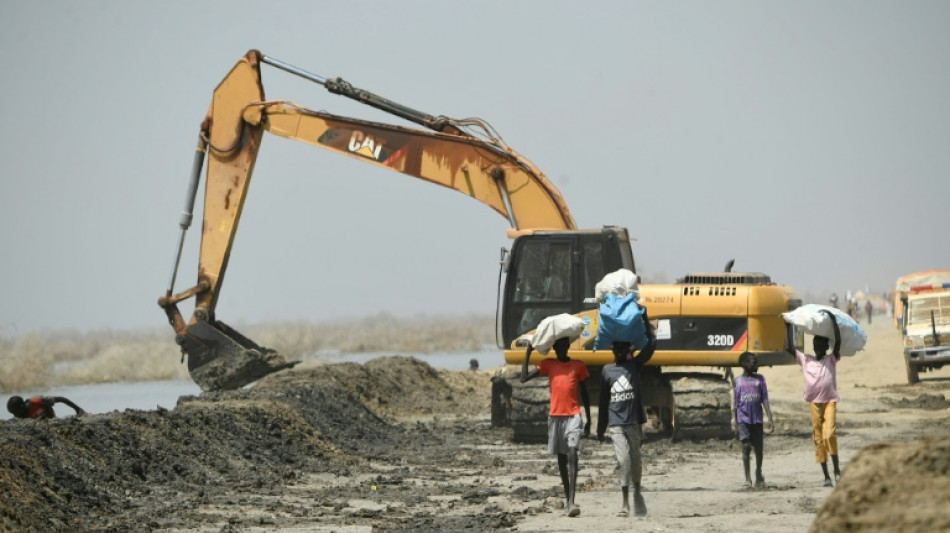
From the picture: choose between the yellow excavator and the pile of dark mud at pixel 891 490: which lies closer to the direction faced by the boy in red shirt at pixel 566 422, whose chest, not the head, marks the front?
the pile of dark mud

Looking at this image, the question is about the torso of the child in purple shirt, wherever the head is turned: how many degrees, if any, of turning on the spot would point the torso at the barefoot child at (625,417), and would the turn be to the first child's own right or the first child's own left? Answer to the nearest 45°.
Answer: approximately 45° to the first child's own right

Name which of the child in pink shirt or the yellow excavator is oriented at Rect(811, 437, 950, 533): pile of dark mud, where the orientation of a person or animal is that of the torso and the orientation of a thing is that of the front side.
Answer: the child in pink shirt

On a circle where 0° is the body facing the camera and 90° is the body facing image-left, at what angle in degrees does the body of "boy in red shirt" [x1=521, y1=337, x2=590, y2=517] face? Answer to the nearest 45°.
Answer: approximately 0°

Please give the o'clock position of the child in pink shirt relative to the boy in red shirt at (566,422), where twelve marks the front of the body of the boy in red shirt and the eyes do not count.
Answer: The child in pink shirt is roughly at 8 o'clock from the boy in red shirt.

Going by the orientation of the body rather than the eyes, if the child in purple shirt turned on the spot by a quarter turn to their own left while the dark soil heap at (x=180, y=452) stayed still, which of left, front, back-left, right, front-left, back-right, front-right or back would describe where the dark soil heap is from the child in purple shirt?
back

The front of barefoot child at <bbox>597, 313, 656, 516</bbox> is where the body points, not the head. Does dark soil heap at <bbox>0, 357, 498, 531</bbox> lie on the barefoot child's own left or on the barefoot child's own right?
on the barefoot child's own right

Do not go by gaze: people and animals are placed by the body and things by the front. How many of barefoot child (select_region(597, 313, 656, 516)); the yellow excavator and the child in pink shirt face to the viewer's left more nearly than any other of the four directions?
1

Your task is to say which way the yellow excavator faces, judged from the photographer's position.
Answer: facing to the left of the viewer
